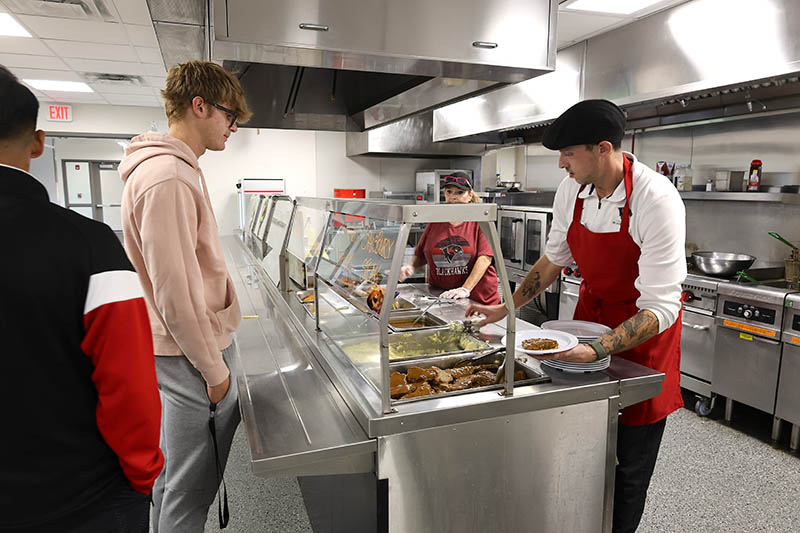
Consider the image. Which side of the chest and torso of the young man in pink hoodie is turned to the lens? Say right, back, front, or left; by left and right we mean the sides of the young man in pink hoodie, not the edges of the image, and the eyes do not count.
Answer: right

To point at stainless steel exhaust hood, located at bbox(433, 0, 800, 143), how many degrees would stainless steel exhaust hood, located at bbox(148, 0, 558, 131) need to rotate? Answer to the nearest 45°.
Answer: approximately 135° to its left

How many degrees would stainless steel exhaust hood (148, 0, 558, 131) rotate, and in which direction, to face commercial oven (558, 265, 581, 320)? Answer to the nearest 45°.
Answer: approximately 135° to its left

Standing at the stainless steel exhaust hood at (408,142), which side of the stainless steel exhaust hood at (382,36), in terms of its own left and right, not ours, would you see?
back

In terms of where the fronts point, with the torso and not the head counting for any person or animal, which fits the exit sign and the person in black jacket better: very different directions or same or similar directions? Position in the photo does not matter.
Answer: very different directions

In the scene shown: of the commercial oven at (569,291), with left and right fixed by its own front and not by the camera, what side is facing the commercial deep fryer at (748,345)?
left

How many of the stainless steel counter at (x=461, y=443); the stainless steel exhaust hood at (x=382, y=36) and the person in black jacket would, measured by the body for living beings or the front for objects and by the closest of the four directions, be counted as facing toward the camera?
1

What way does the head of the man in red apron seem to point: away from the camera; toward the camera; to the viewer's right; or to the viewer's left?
to the viewer's left

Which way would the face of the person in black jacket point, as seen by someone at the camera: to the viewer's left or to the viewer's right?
to the viewer's right

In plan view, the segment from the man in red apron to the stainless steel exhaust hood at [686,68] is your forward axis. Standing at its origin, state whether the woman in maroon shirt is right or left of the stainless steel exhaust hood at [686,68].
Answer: left
